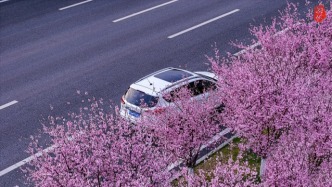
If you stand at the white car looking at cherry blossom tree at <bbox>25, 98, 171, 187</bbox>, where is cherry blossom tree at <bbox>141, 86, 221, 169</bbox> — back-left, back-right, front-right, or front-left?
front-left

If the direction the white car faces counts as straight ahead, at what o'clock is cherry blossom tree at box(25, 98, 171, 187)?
The cherry blossom tree is roughly at 5 o'clock from the white car.

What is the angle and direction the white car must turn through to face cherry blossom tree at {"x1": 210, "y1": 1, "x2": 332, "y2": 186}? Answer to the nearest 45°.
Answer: approximately 90° to its right

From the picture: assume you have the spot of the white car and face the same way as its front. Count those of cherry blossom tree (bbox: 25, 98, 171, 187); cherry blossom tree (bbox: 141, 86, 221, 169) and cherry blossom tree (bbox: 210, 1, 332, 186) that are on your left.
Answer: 0

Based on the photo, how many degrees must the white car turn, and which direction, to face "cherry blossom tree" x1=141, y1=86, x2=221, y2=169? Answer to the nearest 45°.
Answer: approximately 135° to its right

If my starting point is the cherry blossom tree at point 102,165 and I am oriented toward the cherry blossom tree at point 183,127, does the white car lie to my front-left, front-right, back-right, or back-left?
front-left

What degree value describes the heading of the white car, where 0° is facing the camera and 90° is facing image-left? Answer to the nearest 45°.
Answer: approximately 225°
